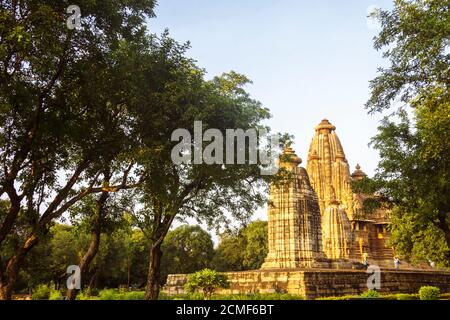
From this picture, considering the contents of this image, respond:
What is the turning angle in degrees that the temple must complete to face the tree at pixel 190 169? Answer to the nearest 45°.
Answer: approximately 135° to its right

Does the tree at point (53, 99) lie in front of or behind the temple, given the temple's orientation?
behind

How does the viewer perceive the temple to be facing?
facing away from the viewer and to the right of the viewer

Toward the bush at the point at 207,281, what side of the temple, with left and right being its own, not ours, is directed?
back
